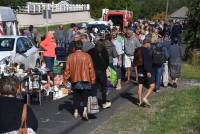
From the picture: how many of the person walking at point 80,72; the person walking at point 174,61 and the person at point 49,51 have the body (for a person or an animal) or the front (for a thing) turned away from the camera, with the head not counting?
2

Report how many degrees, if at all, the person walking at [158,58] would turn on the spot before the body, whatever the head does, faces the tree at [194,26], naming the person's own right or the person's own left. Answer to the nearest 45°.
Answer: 0° — they already face it

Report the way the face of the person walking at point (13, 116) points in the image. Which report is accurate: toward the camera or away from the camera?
away from the camera

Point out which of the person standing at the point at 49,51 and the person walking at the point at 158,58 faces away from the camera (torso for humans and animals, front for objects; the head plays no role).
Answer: the person walking at the point at 158,58

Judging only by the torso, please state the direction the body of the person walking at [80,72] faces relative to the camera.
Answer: away from the camera

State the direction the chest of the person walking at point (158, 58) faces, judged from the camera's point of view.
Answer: away from the camera

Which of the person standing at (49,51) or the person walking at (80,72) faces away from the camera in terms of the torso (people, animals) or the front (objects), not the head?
the person walking at (80,72)

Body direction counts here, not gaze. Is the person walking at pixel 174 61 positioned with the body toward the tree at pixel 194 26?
yes

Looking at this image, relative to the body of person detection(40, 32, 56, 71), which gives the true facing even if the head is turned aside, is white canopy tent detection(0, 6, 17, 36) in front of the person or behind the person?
behind
